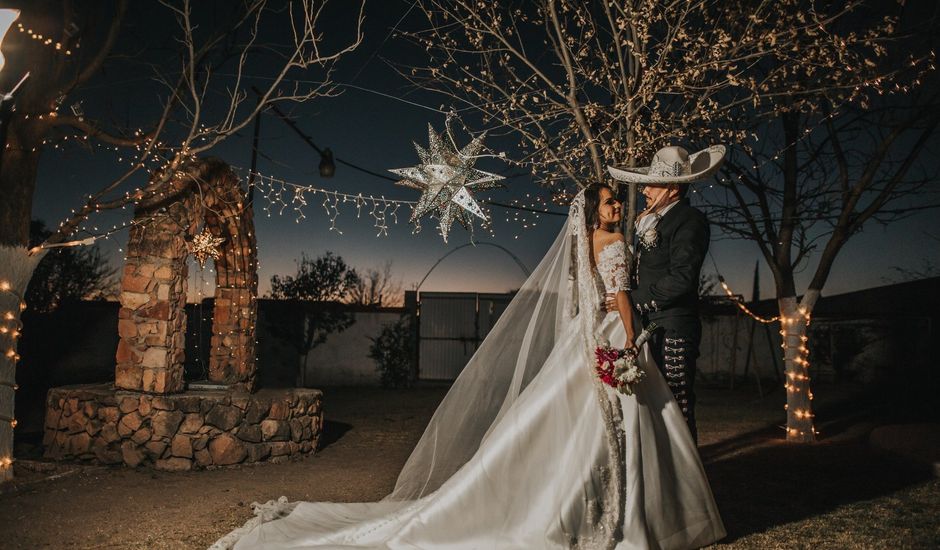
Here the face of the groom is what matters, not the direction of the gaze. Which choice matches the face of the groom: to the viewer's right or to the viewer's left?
to the viewer's left

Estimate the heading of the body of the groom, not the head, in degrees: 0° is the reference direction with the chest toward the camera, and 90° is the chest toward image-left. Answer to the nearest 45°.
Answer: approximately 90°

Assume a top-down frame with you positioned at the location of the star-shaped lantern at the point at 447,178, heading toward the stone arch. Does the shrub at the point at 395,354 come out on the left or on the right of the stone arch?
right

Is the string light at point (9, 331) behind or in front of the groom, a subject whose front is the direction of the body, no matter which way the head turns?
in front

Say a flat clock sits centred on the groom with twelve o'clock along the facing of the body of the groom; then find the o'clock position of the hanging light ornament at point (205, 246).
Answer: The hanging light ornament is roughly at 1 o'clock from the groom.

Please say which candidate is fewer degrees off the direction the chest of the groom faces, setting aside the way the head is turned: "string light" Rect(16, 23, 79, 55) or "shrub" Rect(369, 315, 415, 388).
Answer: the string light

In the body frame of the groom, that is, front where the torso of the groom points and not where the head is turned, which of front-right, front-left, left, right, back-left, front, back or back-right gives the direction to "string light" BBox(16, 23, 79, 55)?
front

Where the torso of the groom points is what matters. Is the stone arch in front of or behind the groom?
in front

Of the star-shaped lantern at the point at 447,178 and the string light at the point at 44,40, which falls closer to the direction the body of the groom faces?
the string light

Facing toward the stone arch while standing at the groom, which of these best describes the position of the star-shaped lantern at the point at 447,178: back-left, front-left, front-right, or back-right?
front-right
